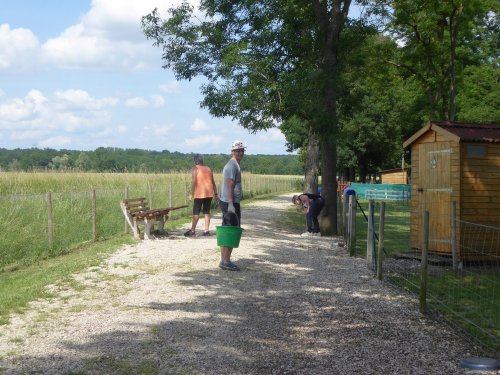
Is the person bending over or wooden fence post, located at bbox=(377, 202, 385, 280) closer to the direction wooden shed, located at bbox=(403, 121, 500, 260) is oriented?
the wooden fence post

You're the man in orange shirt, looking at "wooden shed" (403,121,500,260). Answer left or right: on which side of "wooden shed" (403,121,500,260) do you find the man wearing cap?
right

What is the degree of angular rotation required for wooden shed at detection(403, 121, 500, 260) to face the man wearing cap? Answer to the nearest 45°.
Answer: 0° — it already faces them

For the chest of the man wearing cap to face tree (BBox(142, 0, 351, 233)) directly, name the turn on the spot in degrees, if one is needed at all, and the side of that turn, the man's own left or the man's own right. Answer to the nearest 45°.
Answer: approximately 90° to the man's own left

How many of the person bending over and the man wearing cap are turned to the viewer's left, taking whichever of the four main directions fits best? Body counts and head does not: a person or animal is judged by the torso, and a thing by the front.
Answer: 1

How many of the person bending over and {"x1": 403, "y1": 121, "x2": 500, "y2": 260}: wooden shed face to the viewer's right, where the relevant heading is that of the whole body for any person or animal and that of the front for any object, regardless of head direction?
0

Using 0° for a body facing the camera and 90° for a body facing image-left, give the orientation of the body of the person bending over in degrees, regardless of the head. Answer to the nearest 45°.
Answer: approximately 90°

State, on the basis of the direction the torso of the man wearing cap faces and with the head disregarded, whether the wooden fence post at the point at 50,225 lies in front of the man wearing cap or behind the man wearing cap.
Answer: behind
